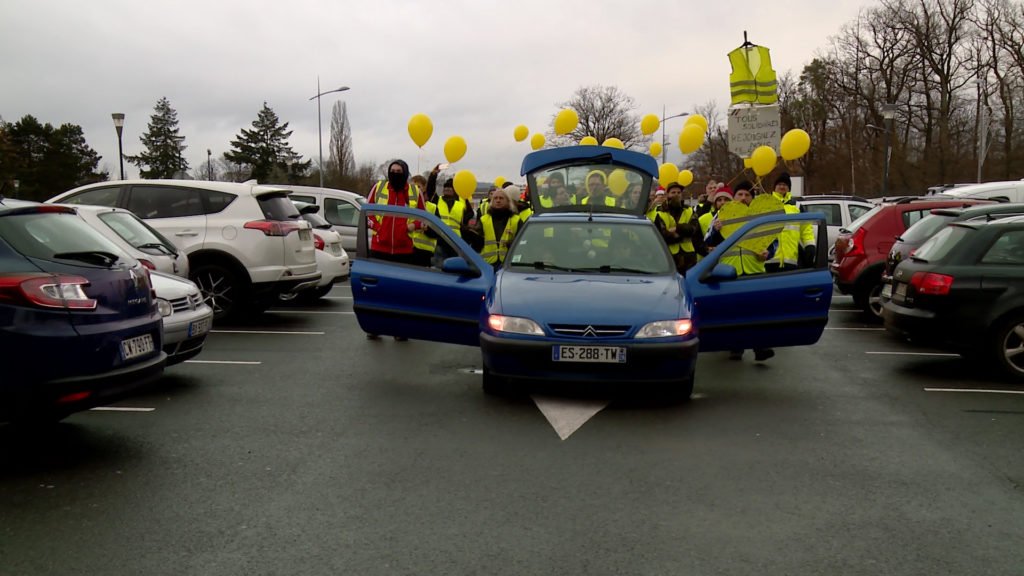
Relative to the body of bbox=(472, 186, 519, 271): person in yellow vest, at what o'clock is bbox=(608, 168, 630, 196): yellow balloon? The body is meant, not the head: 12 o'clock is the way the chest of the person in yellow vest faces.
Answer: The yellow balloon is roughly at 8 o'clock from the person in yellow vest.

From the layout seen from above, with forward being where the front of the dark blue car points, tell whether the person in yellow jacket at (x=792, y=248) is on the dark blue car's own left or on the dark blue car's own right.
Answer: on the dark blue car's own right

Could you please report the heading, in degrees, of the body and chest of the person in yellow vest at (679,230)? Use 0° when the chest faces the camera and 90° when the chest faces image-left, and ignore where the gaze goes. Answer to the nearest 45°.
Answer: approximately 0°

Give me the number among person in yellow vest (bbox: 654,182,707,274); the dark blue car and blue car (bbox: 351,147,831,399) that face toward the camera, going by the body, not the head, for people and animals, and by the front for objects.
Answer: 2

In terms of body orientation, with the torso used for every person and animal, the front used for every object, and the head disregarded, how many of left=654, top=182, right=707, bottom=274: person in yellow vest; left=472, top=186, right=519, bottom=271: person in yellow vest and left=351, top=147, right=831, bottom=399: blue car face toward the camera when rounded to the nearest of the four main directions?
3

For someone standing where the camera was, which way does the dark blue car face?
facing away from the viewer and to the left of the viewer

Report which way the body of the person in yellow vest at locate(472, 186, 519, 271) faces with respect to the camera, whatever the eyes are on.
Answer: toward the camera

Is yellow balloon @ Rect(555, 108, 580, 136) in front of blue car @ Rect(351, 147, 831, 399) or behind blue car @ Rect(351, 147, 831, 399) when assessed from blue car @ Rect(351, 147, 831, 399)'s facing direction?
behind

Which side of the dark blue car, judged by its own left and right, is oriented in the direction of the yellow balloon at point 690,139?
right

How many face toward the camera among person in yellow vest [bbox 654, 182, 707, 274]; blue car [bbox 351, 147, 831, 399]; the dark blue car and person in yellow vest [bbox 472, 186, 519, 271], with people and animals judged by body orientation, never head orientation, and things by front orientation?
3

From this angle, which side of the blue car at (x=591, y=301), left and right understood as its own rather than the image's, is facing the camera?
front
